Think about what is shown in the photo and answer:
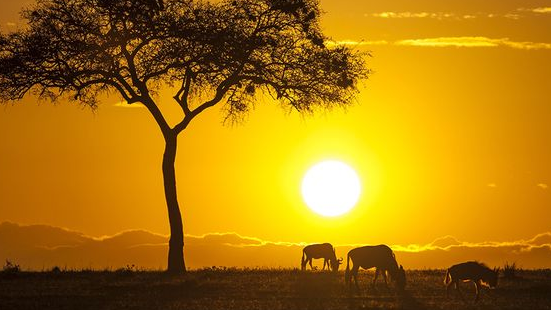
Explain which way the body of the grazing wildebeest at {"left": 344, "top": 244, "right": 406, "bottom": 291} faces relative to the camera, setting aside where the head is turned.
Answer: to the viewer's right

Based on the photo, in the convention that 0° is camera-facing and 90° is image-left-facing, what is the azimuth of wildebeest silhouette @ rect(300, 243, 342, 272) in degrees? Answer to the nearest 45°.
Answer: approximately 270°

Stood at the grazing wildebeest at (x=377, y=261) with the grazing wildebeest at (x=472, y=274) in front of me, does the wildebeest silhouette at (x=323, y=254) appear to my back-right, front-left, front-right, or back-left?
back-left

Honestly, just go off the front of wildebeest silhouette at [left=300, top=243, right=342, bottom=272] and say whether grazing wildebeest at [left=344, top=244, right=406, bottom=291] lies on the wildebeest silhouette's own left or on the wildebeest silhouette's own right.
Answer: on the wildebeest silhouette's own right

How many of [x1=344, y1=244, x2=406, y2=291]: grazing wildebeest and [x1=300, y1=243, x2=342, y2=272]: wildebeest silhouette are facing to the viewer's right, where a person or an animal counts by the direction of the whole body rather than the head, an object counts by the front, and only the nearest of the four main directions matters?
2

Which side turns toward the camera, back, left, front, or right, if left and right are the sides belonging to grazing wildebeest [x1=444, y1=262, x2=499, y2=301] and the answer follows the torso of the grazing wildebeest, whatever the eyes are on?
right

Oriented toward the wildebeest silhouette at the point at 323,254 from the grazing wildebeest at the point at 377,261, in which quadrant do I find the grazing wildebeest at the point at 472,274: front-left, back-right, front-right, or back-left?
back-right
